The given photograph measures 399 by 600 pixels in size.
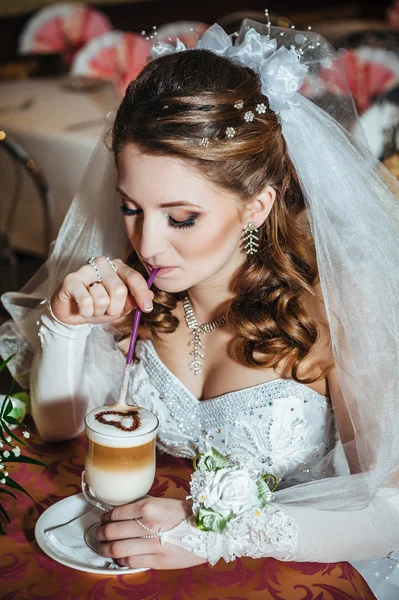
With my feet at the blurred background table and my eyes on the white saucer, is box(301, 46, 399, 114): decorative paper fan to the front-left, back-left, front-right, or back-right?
back-left

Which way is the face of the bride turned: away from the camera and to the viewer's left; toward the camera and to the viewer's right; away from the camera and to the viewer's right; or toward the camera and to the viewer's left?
toward the camera and to the viewer's left

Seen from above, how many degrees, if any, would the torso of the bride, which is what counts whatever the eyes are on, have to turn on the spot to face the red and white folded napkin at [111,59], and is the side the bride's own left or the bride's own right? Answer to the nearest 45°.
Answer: approximately 135° to the bride's own right

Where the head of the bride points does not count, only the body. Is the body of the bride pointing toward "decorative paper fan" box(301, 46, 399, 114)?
no

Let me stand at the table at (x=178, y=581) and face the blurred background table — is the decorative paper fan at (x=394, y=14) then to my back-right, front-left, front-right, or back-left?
front-right

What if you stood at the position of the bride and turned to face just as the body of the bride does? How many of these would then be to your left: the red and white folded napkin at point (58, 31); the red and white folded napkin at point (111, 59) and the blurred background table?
0

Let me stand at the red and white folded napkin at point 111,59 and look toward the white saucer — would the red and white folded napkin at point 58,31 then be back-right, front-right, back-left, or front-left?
back-right

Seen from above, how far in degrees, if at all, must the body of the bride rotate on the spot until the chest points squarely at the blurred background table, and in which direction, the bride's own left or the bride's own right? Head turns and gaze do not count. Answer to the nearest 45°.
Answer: approximately 135° to the bride's own right

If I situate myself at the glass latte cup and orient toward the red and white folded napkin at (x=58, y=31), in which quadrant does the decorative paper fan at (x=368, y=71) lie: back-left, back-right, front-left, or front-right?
front-right

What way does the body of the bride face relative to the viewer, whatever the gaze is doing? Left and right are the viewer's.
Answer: facing the viewer and to the left of the viewer

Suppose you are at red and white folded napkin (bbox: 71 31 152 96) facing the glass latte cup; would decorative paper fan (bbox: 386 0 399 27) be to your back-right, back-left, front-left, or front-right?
back-left

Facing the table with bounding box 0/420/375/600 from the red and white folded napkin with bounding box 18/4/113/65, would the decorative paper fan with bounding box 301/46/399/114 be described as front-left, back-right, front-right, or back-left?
front-left

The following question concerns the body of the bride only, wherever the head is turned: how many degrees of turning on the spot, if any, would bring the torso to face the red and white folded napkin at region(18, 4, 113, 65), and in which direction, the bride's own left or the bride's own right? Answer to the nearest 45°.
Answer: approximately 135° to the bride's own right
